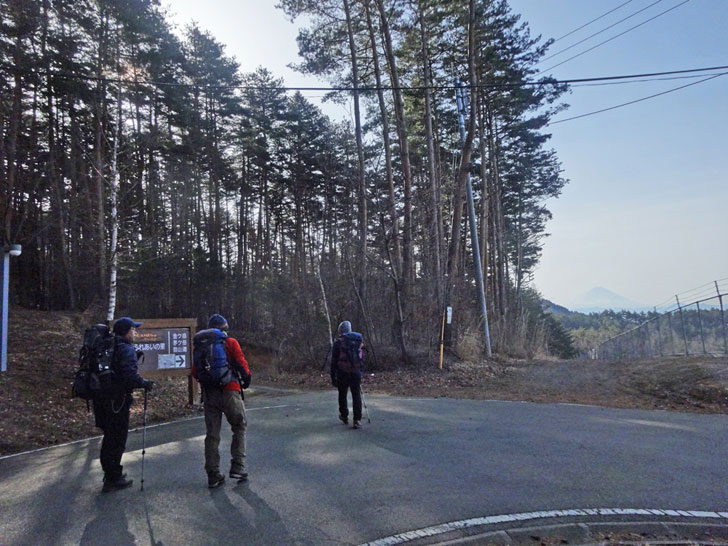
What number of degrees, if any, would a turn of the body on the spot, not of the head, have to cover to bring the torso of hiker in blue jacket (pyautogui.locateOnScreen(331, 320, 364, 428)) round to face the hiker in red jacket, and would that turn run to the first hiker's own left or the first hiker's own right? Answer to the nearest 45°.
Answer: approximately 135° to the first hiker's own left

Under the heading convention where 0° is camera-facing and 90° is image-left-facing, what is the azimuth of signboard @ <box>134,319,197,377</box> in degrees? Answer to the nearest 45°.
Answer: approximately 0°

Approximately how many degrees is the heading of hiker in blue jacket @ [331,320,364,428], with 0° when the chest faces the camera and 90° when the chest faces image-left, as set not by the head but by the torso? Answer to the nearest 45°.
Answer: approximately 180°

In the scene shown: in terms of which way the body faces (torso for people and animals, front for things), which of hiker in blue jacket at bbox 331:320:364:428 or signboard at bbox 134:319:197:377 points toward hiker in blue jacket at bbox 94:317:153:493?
the signboard

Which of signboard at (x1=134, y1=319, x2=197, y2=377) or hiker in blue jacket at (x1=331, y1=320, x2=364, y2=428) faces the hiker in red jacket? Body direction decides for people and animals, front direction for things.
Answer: the signboard

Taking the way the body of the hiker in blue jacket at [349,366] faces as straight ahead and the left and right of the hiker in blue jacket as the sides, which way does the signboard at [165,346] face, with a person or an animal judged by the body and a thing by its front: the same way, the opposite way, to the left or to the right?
the opposite way

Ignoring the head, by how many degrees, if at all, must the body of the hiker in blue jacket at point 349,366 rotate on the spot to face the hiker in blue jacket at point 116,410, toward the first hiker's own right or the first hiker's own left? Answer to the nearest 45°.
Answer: approximately 135° to the first hiker's own left
